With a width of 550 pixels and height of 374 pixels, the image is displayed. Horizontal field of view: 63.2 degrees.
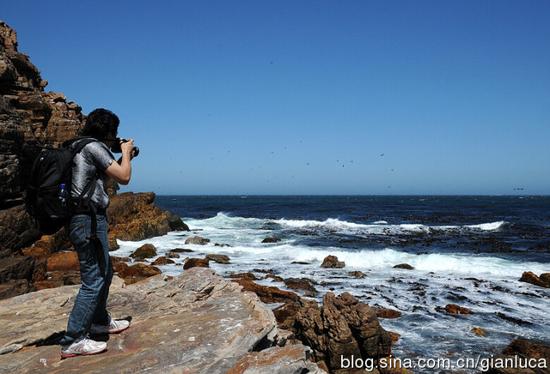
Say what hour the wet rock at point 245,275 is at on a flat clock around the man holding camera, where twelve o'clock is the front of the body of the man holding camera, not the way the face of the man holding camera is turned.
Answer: The wet rock is roughly at 10 o'clock from the man holding camera.

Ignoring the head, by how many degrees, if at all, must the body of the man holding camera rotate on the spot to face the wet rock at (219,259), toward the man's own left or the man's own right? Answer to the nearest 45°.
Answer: approximately 90° to the man's own left

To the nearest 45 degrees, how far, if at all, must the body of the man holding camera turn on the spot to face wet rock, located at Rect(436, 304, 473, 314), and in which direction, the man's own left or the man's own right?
approximately 45° to the man's own left

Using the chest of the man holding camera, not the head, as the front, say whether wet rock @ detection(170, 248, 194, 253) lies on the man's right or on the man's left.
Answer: on the man's left

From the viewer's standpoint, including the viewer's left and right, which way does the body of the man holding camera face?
facing to the right of the viewer

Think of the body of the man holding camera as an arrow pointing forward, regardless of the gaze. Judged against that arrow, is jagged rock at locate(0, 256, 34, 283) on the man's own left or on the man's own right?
on the man's own left

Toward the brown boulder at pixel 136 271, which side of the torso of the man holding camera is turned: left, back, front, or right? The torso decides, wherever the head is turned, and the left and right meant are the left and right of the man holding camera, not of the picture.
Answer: left

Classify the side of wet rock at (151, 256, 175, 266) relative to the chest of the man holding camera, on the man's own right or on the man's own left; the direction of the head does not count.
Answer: on the man's own left

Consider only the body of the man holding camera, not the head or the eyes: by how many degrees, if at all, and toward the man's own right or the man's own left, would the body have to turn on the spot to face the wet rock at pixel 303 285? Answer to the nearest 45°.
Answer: approximately 45° to the man's own left
